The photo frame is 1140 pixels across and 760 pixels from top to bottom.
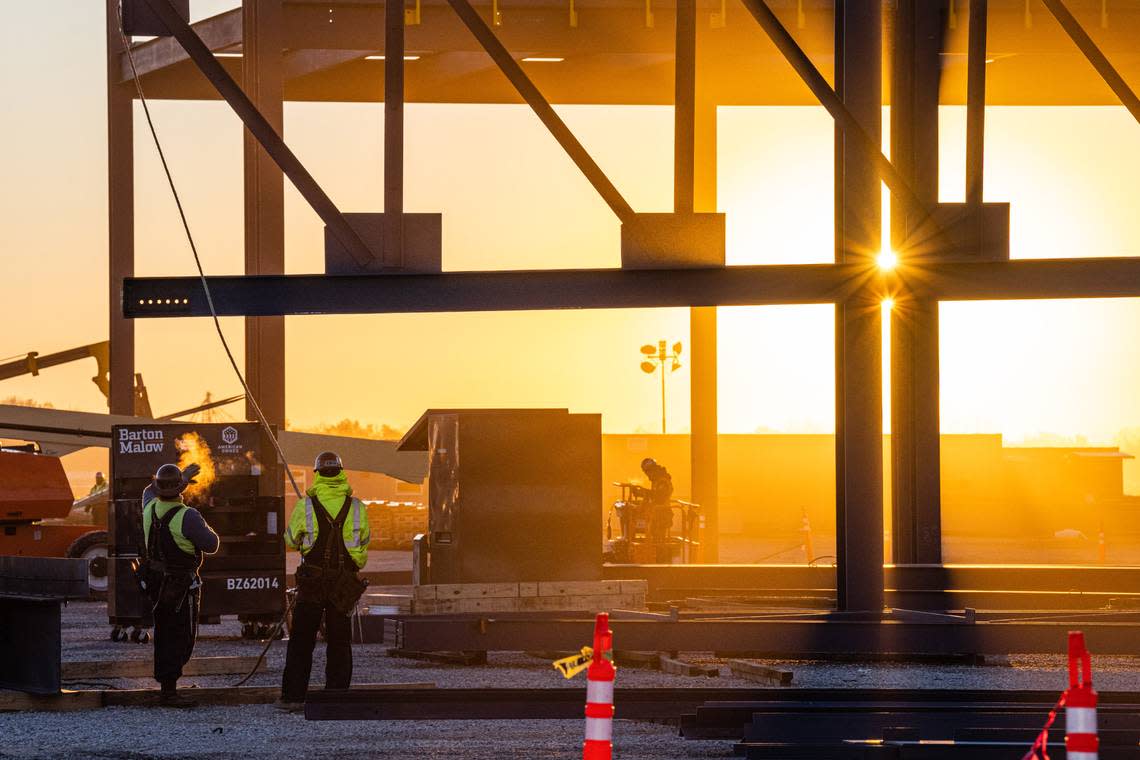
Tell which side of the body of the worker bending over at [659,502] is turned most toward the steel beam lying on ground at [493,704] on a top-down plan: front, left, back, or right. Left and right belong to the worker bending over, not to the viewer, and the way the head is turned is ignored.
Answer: left

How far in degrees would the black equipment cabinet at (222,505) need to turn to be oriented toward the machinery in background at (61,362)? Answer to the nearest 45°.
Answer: approximately 180°

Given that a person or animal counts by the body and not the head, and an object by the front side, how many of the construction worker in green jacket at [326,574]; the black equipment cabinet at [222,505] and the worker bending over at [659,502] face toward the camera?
1

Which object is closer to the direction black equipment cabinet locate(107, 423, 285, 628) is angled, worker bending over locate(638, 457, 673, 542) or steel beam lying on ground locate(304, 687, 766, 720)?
the steel beam lying on ground

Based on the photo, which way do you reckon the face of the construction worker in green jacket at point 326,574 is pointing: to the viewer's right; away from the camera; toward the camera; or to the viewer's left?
away from the camera

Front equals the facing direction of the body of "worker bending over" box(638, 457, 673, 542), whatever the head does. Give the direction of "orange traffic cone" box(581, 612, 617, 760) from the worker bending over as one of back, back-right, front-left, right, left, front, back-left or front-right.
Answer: left

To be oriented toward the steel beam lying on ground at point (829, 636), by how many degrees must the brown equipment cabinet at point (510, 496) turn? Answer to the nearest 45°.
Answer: approximately 135° to its left

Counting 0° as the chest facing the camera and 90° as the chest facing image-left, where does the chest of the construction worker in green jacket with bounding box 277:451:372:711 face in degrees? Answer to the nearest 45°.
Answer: approximately 180°

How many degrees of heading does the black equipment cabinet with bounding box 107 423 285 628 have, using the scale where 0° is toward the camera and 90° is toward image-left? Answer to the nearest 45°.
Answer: approximately 0°

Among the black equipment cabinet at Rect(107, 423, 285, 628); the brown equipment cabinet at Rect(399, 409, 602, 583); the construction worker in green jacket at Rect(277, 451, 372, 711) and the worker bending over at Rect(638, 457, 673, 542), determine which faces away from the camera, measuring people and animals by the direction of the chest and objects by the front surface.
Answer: the construction worker in green jacket

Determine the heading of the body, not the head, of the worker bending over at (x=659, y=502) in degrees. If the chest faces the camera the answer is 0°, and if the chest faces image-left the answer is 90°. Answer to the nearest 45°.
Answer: approximately 90°
